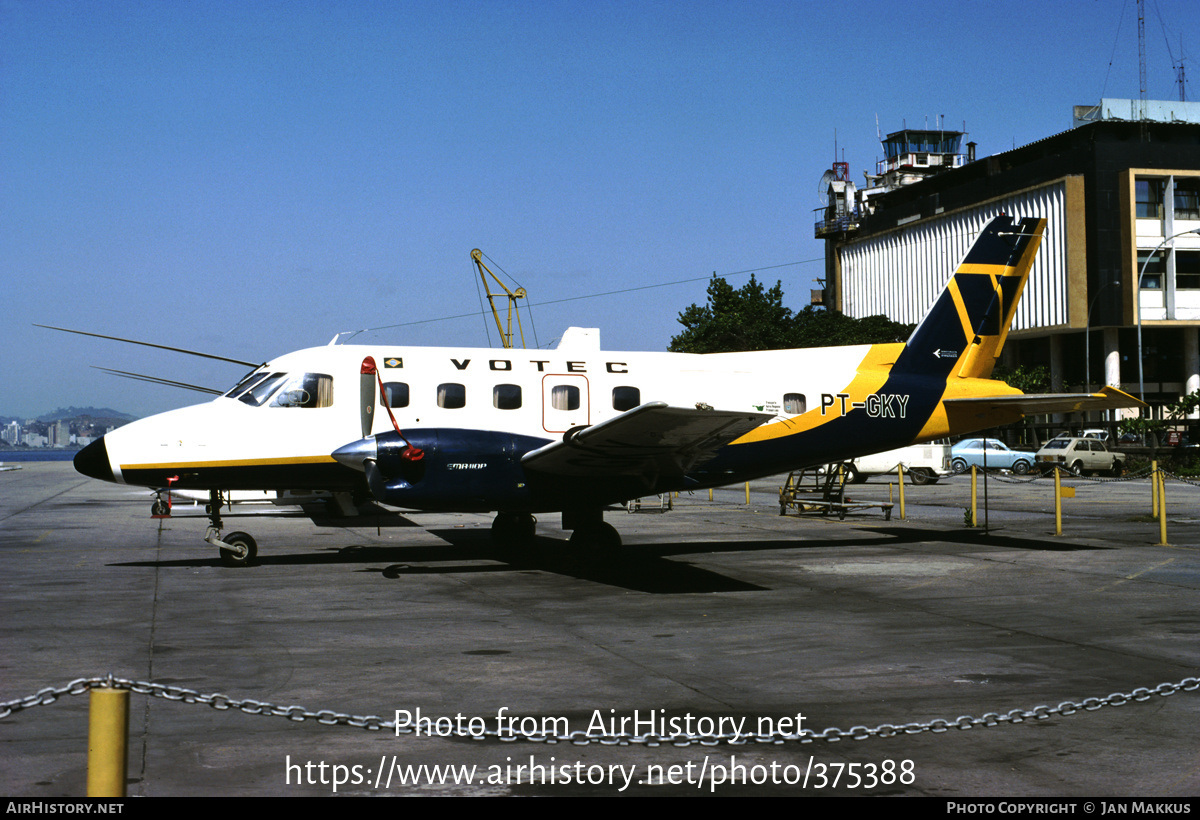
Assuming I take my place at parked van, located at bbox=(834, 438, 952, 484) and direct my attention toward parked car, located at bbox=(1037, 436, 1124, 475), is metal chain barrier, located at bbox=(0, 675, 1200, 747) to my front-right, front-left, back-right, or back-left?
back-right

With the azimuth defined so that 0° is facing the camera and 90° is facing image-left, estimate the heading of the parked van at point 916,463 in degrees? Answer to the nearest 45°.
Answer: approximately 90°

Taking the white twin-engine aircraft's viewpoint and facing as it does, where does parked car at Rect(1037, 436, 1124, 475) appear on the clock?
The parked car is roughly at 4 o'clock from the white twin-engine aircraft.

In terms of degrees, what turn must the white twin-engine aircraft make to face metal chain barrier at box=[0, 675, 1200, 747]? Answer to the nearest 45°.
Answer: approximately 90° to its left

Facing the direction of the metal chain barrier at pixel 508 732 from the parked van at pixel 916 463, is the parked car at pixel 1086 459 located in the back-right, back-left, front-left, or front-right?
back-left

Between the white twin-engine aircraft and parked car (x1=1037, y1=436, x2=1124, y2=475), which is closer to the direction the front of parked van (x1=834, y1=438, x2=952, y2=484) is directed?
the white twin-engine aircraft

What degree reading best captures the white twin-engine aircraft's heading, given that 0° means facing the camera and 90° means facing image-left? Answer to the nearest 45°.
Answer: approximately 90°

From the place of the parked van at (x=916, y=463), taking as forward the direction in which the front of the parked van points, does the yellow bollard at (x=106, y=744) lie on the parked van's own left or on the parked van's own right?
on the parked van's own left
